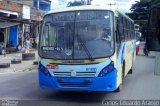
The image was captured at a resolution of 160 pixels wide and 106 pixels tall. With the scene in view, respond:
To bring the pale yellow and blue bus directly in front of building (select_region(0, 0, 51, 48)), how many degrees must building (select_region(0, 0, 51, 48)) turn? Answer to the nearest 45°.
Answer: approximately 45° to its right

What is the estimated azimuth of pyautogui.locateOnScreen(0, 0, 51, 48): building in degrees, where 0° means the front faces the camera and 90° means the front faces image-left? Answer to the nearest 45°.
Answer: approximately 315°
